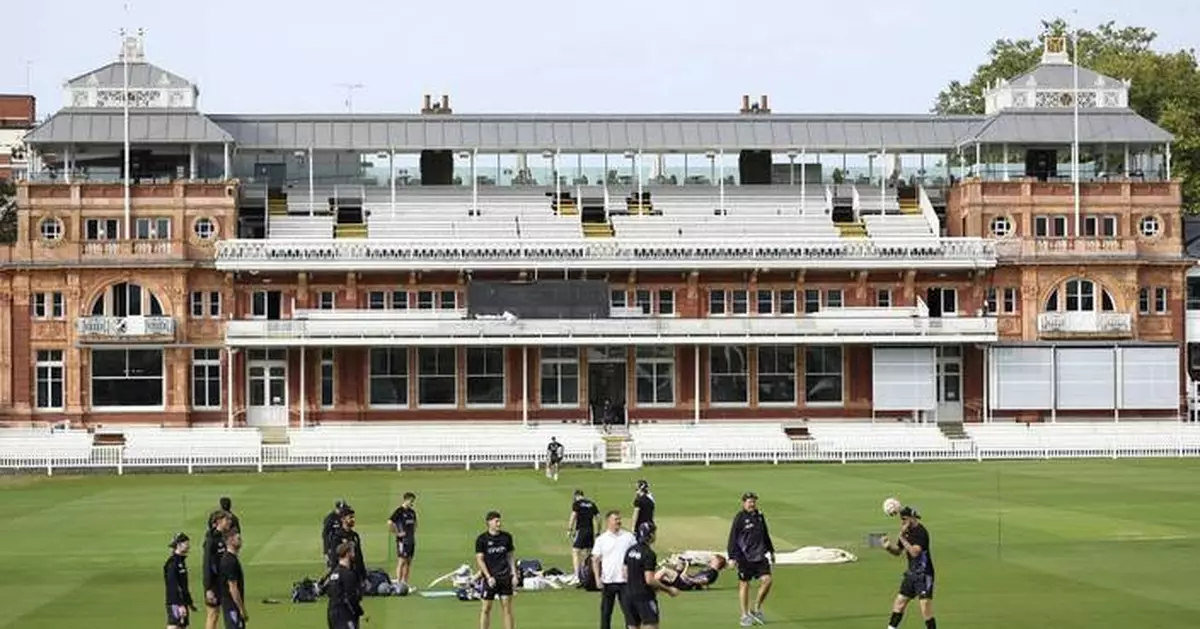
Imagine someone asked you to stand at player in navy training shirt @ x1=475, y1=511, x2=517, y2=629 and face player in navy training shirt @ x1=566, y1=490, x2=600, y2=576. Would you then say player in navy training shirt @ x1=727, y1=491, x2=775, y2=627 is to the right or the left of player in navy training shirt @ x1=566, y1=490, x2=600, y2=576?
right

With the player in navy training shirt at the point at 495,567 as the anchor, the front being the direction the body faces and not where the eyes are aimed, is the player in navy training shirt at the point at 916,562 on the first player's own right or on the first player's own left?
on the first player's own left

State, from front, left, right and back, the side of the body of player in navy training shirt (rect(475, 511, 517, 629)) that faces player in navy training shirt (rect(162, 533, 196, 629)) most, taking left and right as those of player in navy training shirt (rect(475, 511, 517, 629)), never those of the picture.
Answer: right

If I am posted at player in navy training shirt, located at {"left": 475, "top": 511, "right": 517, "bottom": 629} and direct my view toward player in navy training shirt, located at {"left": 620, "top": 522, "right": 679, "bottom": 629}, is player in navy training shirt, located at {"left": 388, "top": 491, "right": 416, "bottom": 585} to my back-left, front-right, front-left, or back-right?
back-left

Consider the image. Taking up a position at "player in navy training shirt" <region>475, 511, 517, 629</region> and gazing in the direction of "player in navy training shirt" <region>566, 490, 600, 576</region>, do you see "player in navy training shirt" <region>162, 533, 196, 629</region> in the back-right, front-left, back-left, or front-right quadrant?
back-left

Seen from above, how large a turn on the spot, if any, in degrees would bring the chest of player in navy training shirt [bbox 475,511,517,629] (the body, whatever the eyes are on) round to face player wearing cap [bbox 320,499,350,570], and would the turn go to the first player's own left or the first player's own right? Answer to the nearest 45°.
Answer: approximately 135° to the first player's own right
